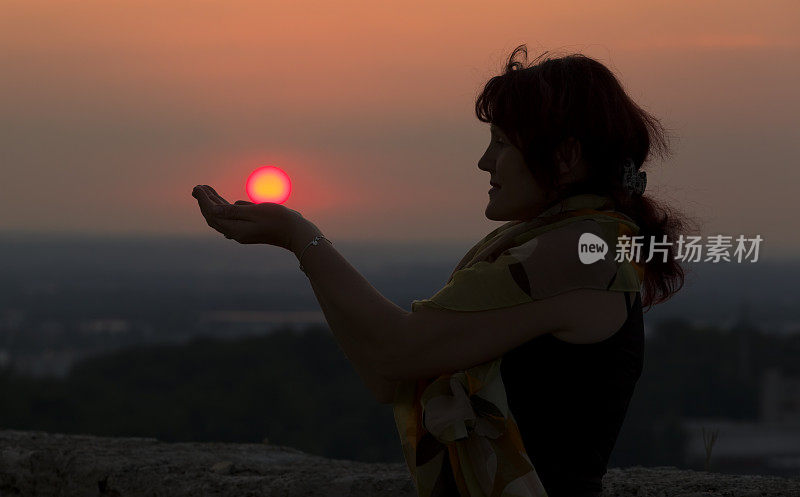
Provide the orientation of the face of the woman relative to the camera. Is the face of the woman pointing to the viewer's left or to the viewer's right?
to the viewer's left

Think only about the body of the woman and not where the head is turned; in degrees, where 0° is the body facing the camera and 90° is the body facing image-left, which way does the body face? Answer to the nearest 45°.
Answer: approximately 90°
